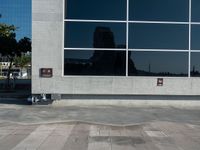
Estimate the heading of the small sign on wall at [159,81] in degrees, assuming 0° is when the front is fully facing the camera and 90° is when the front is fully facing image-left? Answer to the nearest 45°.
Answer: approximately 0°
